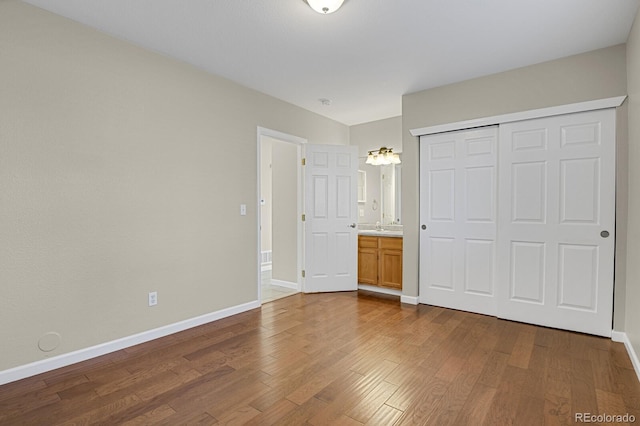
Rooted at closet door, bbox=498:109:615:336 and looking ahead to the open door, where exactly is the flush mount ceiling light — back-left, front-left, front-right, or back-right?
front-left

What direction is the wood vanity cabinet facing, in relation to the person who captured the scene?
facing the viewer and to the left of the viewer

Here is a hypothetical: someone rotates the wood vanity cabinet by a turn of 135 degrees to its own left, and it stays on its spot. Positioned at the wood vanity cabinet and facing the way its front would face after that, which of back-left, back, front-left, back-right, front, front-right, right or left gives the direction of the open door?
back

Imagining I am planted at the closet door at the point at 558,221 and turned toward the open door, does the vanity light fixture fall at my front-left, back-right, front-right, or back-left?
front-right

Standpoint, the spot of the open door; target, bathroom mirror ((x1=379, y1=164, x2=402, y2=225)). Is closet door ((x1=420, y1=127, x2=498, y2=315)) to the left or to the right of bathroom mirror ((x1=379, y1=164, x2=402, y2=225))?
right

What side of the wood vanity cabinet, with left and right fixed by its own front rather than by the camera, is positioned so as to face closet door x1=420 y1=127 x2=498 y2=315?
left
